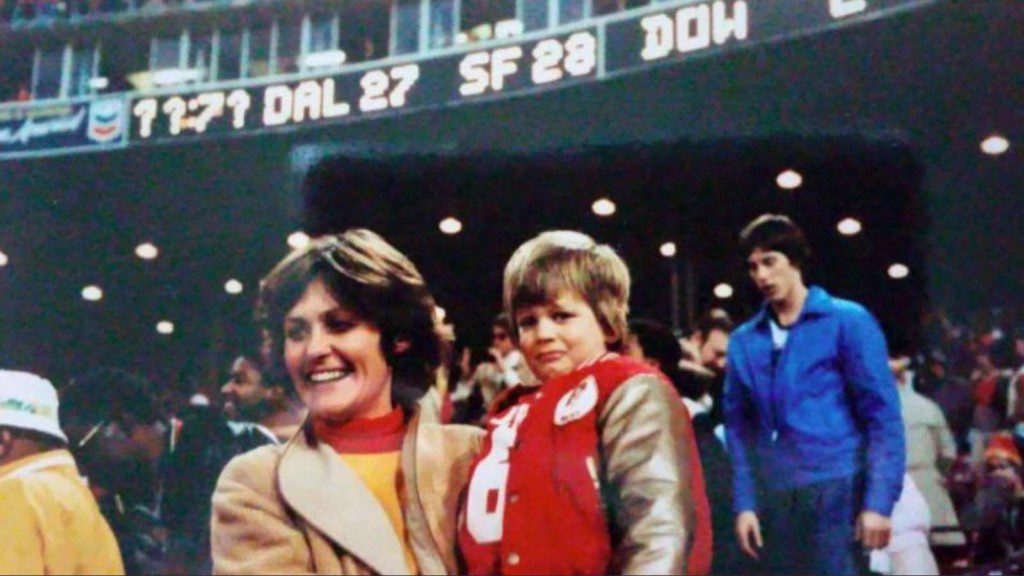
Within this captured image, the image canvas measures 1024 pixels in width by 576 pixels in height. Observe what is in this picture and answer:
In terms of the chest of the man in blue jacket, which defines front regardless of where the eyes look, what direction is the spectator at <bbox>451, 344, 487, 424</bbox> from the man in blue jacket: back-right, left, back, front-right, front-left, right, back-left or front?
front-right

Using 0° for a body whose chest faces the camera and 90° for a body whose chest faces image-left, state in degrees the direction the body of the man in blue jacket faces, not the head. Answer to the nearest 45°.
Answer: approximately 45°

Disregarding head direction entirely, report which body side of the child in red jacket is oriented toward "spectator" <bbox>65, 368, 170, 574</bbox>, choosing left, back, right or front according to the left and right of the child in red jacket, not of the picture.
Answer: right

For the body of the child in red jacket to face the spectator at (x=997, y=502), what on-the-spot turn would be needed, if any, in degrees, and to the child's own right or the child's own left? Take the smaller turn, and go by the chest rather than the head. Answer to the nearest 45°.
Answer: approximately 135° to the child's own left

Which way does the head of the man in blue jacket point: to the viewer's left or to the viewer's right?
to the viewer's left

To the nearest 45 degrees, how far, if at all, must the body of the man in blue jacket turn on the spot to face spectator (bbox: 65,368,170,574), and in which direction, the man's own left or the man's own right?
approximately 45° to the man's own right
